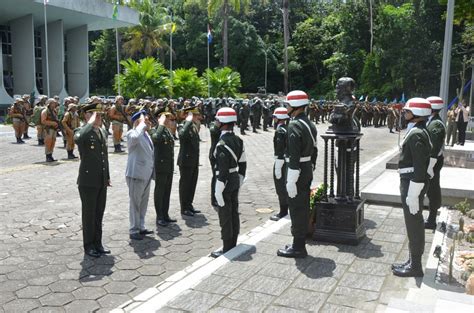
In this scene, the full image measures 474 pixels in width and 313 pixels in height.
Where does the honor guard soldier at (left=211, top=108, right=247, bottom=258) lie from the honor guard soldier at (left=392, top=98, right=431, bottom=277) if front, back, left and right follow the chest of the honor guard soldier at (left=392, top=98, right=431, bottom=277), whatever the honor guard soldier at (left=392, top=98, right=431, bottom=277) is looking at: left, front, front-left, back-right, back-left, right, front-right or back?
front

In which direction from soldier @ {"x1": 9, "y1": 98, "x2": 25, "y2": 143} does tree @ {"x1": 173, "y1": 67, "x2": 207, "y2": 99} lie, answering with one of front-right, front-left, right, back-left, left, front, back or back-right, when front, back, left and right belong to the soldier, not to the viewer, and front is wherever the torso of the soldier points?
left

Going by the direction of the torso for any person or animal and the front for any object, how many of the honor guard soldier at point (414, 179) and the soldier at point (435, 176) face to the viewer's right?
0

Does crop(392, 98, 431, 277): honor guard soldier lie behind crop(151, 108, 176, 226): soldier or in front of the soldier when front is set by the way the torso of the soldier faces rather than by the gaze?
in front

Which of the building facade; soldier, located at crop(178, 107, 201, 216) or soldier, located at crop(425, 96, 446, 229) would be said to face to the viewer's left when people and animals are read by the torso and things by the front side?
soldier, located at crop(425, 96, 446, 229)

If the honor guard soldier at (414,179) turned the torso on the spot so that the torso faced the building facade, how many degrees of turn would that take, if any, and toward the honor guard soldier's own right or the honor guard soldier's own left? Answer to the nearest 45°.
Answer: approximately 45° to the honor guard soldier's own right

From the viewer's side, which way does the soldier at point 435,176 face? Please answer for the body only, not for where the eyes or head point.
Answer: to the viewer's left

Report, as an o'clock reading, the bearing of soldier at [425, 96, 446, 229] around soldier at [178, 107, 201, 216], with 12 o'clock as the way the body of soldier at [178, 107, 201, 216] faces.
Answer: soldier at [425, 96, 446, 229] is roughly at 1 o'clock from soldier at [178, 107, 201, 216].

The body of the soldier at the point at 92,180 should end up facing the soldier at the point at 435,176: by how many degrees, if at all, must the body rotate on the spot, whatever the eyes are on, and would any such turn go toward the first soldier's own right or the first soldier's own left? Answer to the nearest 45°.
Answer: approximately 45° to the first soldier's own left

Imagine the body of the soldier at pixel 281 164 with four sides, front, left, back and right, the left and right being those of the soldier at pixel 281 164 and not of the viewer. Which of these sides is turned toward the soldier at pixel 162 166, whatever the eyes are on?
front

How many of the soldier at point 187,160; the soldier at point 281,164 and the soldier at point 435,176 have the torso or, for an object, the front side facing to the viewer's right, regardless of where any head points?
1

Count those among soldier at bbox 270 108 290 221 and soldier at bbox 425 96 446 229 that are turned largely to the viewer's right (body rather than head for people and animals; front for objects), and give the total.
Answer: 0

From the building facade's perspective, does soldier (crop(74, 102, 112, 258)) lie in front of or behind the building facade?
in front

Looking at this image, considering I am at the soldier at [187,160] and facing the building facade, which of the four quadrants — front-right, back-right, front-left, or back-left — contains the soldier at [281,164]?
back-right

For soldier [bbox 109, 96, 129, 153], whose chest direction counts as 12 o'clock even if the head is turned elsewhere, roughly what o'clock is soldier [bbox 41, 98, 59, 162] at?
soldier [bbox 41, 98, 59, 162] is roughly at 3 o'clock from soldier [bbox 109, 96, 129, 153].

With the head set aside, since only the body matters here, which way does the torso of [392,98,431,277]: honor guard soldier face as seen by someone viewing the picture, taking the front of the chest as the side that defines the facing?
to the viewer's left
